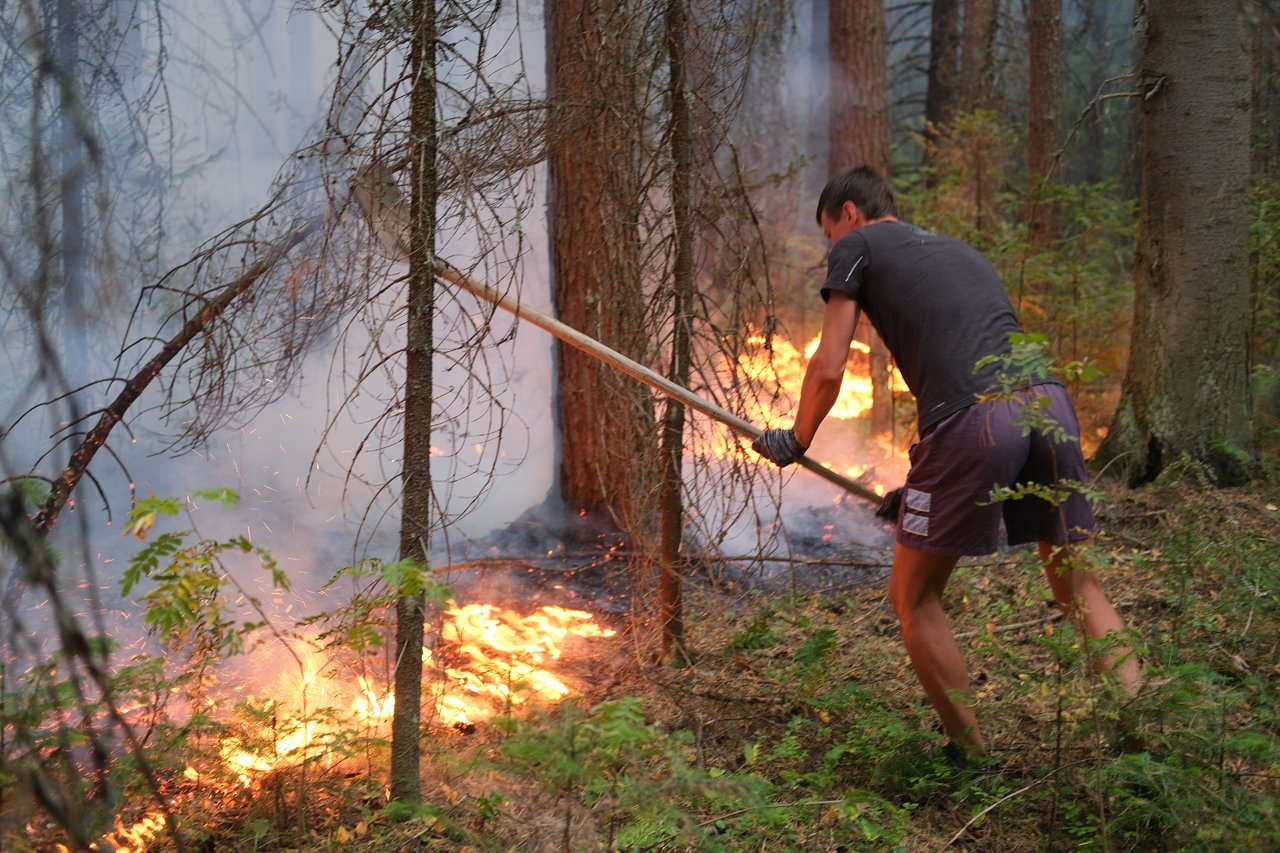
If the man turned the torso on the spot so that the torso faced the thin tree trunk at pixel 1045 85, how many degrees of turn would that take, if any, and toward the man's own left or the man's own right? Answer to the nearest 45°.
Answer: approximately 45° to the man's own right

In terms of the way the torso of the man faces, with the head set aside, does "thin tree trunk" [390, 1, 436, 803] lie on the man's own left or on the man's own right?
on the man's own left

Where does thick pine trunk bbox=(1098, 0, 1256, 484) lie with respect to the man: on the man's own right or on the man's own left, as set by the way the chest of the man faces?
on the man's own right

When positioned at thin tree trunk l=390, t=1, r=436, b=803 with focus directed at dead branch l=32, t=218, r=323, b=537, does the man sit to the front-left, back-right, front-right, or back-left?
back-right

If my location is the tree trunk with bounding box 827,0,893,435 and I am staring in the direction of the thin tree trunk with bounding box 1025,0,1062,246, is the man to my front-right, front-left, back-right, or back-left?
back-right

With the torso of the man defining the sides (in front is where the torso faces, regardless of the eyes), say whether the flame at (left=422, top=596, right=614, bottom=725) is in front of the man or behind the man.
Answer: in front

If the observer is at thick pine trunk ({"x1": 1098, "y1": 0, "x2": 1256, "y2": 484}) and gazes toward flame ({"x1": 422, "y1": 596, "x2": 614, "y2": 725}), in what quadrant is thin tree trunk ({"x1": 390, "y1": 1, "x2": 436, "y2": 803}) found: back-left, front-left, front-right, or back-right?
front-left

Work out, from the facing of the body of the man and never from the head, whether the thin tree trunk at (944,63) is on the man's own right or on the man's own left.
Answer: on the man's own right

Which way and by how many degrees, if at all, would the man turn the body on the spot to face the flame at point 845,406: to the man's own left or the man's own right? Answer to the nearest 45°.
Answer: approximately 45° to the man's own right

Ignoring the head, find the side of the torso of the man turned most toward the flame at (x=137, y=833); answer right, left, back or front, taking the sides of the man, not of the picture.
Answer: left

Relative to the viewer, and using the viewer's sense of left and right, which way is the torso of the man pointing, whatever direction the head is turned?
facing away from the viewer and to the left of the viewer

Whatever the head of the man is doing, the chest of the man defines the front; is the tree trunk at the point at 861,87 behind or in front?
in front

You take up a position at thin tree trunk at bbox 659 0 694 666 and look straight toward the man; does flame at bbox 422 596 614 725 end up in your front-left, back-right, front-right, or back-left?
back-right
